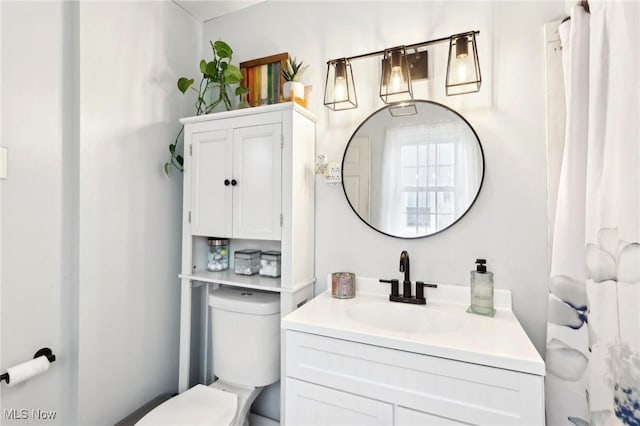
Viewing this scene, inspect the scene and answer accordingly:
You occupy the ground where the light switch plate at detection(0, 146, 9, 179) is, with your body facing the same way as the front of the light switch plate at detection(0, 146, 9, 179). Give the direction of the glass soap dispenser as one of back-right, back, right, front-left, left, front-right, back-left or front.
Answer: front

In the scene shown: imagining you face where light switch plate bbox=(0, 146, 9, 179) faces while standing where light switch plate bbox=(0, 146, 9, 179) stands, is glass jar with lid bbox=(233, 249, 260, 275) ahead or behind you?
ahead

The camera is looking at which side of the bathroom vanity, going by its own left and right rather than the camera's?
front

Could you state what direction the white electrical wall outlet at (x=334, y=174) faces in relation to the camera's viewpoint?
facing the viewer

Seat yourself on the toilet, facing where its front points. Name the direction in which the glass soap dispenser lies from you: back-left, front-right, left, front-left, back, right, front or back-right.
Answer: left

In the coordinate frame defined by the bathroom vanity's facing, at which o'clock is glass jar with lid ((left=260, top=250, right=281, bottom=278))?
The glass jar with lid is roughly at 4 o'clock from the bathroom vanity.

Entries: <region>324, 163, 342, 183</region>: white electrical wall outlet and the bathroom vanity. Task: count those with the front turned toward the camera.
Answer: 2

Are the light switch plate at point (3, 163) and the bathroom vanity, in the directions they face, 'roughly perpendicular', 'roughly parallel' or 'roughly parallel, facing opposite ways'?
roughly perpendicular

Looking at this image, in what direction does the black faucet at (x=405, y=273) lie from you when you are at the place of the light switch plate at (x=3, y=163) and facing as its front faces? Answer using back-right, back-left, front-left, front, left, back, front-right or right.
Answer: front

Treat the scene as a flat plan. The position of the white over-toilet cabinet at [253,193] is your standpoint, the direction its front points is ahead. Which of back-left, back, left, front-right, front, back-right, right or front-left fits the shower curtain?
left

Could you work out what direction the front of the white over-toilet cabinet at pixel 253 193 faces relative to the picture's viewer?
facing the viewer and to the left of the viewer

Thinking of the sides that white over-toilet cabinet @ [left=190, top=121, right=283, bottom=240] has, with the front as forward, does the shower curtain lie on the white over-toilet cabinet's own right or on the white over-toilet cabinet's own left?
on the white over-toilet cabinet's own left
